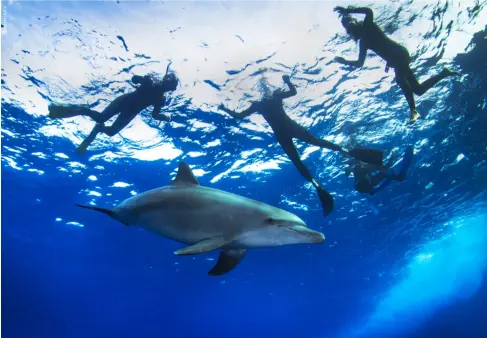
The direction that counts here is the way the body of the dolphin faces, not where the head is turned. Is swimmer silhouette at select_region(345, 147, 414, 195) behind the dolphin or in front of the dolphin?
in front

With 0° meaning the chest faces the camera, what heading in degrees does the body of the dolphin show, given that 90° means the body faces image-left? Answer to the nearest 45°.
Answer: approximately 270°
